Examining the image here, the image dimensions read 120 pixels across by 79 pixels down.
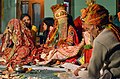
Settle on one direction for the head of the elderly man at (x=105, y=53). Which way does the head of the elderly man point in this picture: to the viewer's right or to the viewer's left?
to the viewer's left

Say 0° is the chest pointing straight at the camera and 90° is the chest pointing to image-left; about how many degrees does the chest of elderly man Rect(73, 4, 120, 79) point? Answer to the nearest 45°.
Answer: approximately 90°
